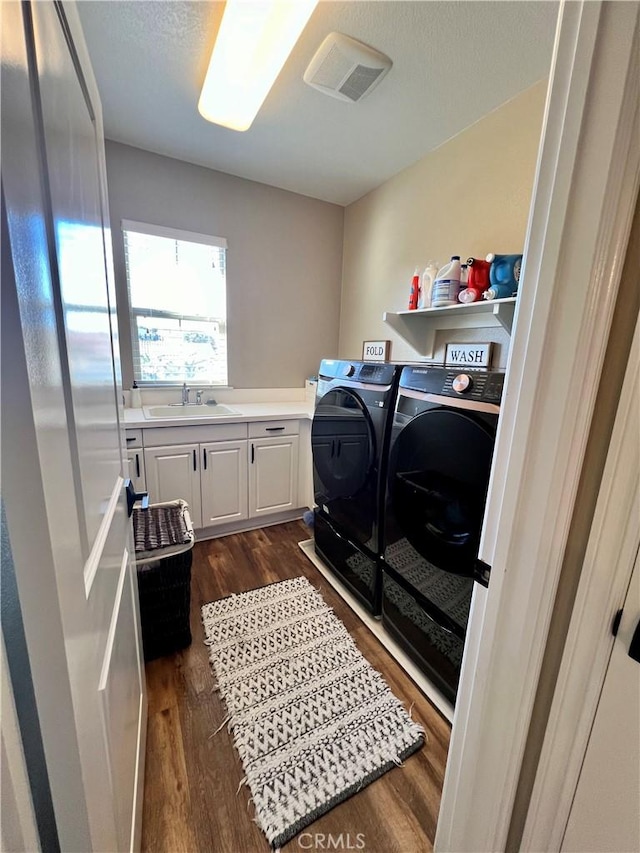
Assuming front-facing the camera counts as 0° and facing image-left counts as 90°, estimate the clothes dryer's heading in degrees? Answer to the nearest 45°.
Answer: approximately 45°

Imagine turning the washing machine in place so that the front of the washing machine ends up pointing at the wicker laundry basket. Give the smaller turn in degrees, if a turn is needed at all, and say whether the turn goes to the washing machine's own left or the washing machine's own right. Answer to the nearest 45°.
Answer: approximately 45° to the washing machine's own right

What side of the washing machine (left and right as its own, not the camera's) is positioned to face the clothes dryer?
right

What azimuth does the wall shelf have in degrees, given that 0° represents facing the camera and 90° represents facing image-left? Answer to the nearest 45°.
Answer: approximately 45°

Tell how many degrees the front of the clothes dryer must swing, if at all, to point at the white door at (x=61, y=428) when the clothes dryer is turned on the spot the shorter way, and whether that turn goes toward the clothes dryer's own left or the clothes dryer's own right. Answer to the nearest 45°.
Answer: approximately 45° to the clothes dryer's own left
